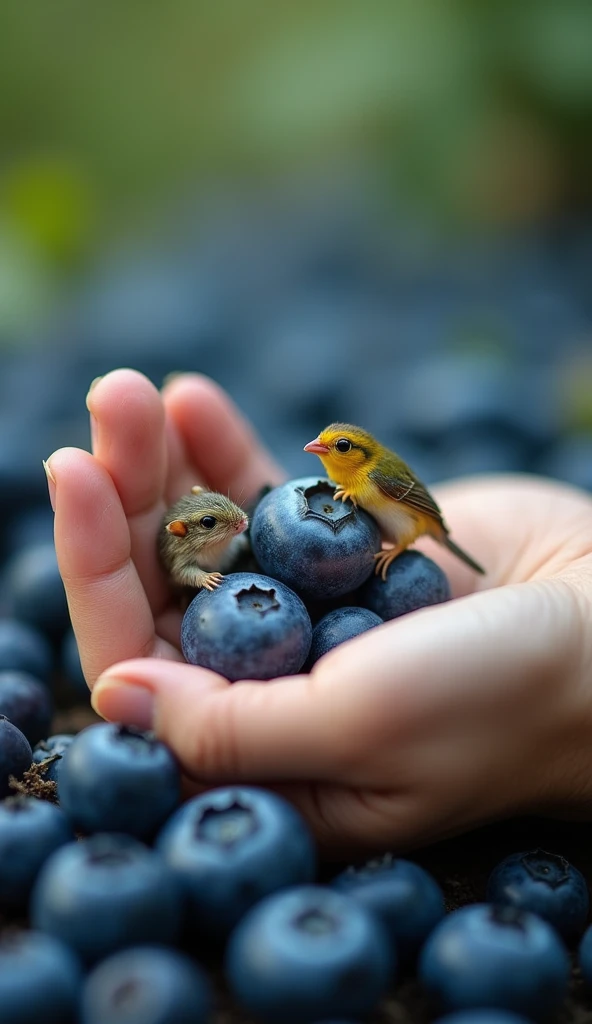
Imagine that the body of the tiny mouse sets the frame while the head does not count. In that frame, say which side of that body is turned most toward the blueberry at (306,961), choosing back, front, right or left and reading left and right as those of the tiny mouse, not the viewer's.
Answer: right

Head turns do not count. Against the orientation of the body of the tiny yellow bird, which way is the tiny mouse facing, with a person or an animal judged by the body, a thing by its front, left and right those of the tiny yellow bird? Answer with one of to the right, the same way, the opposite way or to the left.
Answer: the opposite way

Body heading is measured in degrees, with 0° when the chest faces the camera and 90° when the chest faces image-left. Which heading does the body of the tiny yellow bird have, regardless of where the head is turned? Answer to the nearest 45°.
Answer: approximately 90°

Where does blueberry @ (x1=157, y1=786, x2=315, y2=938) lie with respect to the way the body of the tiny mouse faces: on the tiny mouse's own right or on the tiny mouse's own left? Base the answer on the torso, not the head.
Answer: on the tiny mouse's own right

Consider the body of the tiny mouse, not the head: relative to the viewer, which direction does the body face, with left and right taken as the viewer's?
facing to the right of the viewer

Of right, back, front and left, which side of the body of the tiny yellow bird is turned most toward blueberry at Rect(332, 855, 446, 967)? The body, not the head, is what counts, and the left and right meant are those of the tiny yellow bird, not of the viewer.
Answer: left
